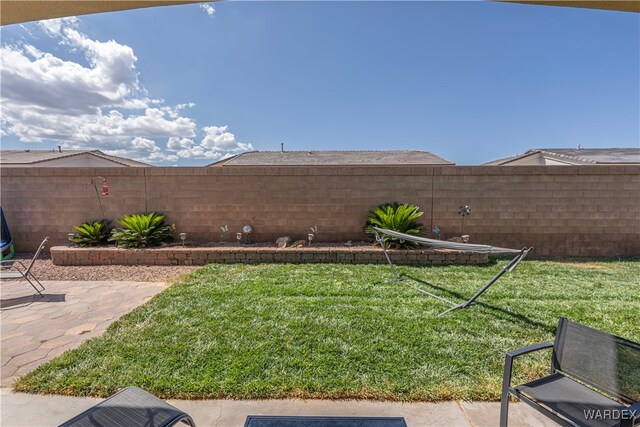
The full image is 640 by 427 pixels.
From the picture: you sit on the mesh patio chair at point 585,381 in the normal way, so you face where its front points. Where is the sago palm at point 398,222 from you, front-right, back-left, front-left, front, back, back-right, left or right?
right

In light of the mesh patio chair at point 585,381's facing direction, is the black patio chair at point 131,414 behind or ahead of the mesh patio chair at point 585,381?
ahead

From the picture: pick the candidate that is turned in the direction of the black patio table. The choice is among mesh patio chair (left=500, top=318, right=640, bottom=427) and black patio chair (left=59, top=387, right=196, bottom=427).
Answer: the mesh patio chair

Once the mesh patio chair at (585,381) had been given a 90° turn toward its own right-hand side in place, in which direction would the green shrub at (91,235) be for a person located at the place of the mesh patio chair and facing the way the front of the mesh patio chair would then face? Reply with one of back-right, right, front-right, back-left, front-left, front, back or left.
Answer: front-left

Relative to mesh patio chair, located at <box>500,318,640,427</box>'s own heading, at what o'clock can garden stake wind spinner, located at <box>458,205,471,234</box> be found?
The garden stake wind spinner is roughly at 4 o'clock from the mesh patio chair.

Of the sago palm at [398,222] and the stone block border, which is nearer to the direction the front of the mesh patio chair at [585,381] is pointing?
the stone block border

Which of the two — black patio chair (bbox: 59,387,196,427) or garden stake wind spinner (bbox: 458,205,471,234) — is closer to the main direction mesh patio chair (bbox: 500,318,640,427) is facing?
the black patio chair

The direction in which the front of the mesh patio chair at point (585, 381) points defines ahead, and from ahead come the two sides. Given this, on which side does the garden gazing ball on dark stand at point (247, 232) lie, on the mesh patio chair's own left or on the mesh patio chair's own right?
on the mesh patio chair's own right

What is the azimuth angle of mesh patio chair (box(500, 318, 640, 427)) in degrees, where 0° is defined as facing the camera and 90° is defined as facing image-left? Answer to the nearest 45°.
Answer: approximately 45°

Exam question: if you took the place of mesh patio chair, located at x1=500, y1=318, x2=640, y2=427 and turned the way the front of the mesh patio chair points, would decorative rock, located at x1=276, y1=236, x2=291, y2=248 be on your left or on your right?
on your right

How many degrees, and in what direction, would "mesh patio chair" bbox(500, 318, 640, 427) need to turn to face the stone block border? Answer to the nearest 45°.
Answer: approximately 45° to its right
